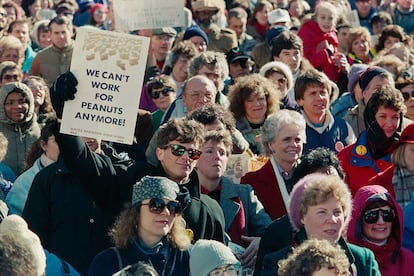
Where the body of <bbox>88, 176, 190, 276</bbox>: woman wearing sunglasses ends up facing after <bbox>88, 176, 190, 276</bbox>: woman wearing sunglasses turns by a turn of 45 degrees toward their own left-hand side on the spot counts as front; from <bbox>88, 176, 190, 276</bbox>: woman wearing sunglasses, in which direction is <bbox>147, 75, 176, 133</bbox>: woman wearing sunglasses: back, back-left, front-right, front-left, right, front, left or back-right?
left

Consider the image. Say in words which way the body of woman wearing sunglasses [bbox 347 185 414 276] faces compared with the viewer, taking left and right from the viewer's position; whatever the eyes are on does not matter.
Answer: facing the viewer

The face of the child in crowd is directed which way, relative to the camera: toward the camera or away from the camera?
toward the camera

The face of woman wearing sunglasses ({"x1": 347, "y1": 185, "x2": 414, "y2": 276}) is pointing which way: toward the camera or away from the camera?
toward the camera

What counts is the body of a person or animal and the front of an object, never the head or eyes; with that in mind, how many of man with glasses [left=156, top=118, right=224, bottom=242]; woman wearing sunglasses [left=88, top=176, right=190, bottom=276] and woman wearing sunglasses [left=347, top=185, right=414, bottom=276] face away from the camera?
0

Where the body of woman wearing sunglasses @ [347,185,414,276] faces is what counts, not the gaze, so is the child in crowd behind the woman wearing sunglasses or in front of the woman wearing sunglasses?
behind

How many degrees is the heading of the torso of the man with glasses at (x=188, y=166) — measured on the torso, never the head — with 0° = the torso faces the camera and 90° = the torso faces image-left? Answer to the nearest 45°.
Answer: approximately 315°

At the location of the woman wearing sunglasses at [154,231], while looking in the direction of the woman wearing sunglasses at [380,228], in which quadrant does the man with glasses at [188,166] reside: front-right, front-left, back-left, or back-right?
front-left

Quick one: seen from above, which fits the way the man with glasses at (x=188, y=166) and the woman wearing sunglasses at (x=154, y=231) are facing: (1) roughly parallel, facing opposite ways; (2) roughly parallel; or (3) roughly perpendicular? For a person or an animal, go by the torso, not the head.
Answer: roughly parallel

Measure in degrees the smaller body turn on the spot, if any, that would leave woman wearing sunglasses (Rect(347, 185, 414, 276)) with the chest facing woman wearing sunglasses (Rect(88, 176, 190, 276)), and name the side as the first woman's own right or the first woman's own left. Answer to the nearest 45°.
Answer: approximately 45° to the first woman's own right

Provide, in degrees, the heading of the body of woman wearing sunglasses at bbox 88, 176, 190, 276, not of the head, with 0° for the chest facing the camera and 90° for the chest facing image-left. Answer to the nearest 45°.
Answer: approximately 315°
